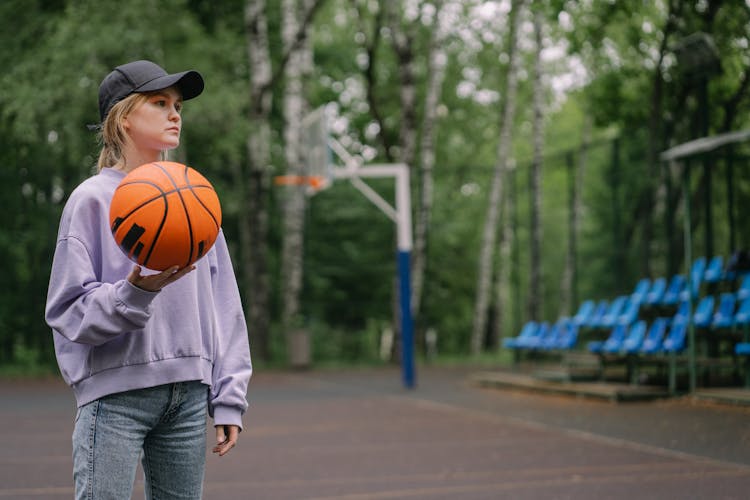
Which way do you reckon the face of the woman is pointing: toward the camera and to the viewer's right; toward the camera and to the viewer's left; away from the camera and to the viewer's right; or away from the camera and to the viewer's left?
toward the camera and to the viewer's right

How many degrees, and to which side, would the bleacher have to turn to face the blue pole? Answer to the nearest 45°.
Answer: approximately 45° to its right

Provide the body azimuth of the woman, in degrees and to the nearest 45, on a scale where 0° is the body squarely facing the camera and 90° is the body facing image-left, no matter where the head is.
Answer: approximately 315°

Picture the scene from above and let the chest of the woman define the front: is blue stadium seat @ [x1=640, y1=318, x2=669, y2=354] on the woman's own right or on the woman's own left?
on the woman's own left

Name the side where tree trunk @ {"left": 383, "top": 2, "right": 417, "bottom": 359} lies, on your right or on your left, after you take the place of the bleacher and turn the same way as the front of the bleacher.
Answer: on your right

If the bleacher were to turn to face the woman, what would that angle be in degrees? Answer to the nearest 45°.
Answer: approximately 45° to its left

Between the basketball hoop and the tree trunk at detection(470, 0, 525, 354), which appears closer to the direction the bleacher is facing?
the basketball hoop

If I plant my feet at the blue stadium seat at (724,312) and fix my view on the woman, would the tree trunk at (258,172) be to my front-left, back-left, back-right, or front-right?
back-right

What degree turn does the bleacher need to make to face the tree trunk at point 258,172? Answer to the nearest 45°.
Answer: approximately 90° to its right

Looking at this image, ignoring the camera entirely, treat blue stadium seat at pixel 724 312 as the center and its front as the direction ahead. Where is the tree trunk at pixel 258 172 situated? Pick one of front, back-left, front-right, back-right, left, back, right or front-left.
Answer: right
